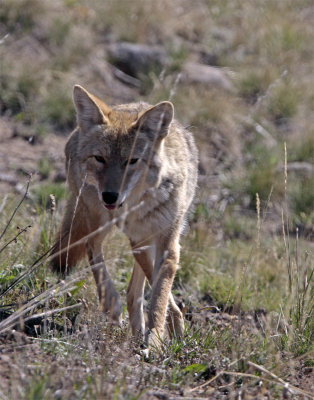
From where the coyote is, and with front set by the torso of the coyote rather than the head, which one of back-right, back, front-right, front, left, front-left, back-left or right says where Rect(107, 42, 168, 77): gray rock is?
back

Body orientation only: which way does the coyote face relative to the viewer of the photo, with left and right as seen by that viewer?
facing the viewer

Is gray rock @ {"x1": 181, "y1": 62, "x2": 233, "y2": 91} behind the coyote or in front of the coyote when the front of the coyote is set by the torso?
behind
